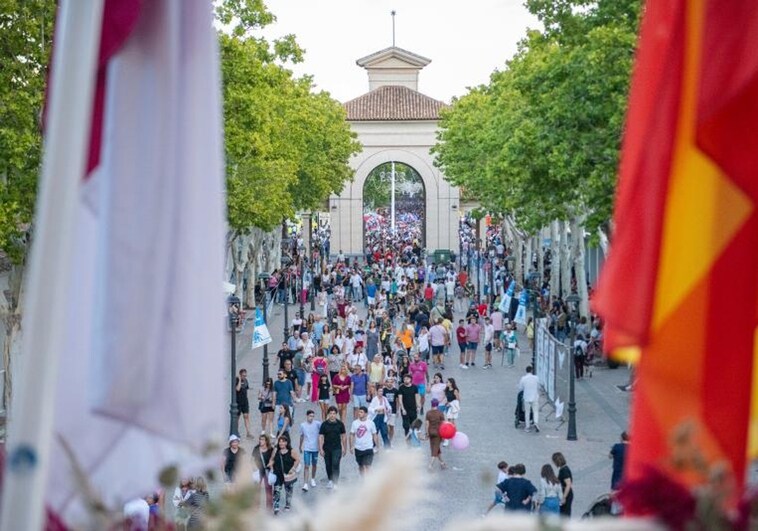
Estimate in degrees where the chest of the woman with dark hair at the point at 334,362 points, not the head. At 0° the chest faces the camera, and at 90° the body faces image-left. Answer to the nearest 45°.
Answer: approximately 0°

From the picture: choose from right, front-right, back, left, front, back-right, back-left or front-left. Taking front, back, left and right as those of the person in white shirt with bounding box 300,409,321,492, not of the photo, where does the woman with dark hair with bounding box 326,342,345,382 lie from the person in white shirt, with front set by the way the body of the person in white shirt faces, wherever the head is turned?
back
